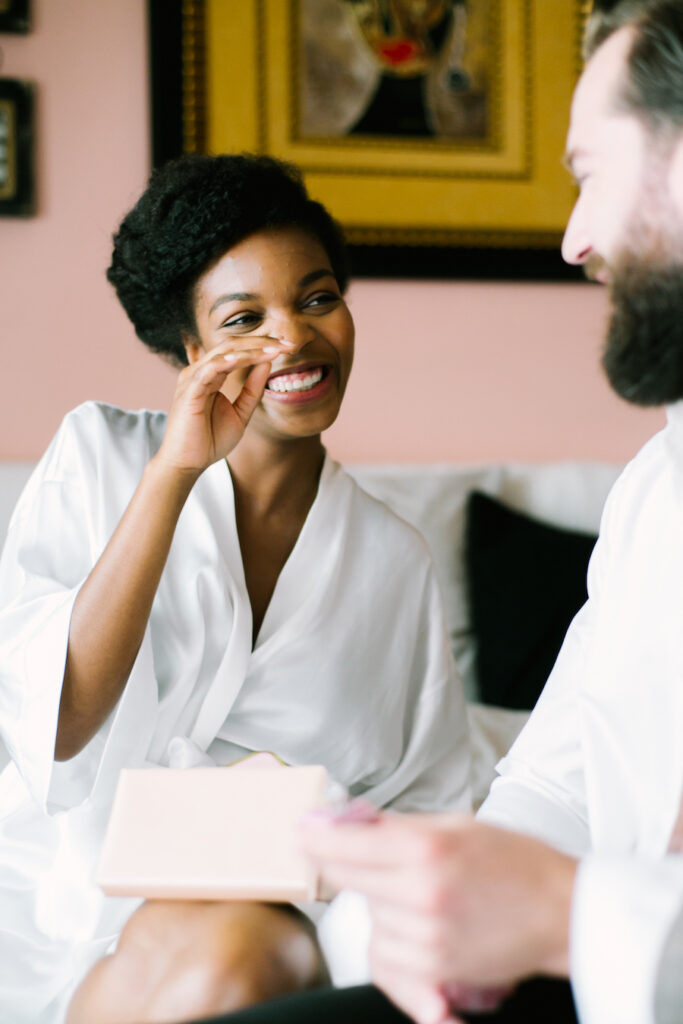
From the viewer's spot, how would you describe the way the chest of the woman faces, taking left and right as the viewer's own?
facing the viewer and to the right of the viewer

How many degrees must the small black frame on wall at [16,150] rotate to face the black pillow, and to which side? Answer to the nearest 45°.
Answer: approximately 45° to its left

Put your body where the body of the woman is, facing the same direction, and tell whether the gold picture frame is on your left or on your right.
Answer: on your left

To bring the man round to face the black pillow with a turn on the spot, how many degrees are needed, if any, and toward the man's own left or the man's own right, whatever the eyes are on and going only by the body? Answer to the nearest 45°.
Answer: approximately 90° to the man's own right

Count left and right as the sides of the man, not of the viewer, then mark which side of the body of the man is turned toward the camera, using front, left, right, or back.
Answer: left

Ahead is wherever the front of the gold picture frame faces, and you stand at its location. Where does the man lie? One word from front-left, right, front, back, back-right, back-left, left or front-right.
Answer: front

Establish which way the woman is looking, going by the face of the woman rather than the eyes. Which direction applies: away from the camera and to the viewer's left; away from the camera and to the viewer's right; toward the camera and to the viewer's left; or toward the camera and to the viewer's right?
toward the camera and to the viewer's right

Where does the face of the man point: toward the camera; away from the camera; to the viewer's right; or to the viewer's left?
to the viewer's left

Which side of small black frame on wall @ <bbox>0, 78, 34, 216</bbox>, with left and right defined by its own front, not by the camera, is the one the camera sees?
front
